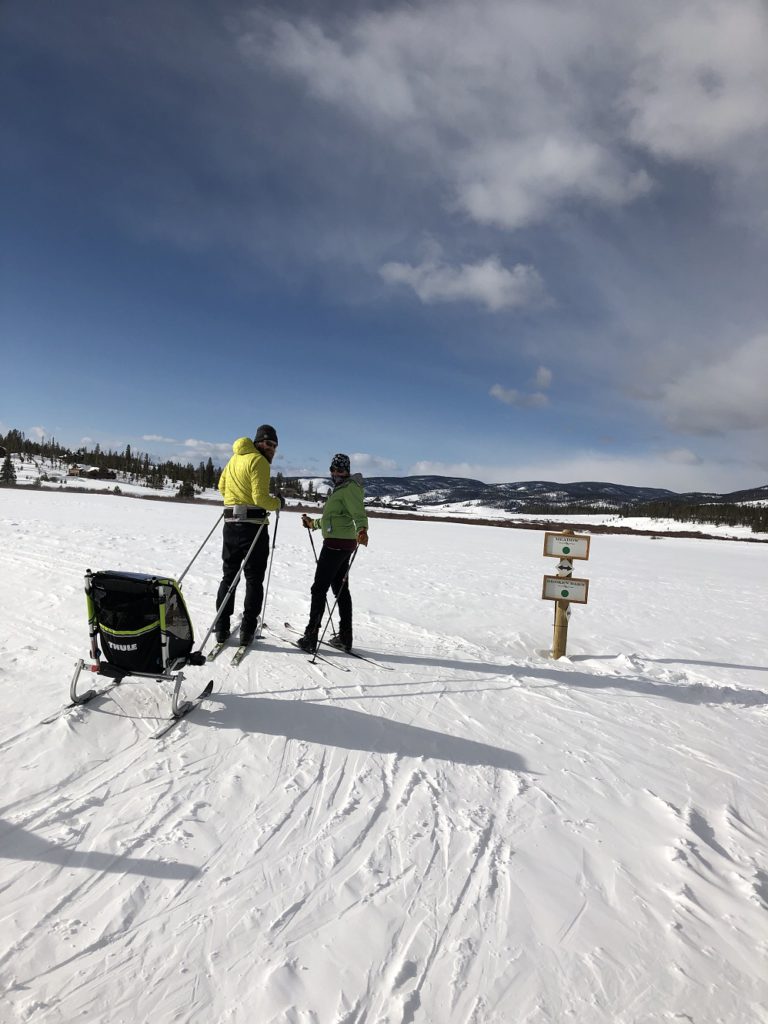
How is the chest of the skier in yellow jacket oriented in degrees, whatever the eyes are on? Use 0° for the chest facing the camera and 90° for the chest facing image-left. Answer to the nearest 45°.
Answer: approximately 225°

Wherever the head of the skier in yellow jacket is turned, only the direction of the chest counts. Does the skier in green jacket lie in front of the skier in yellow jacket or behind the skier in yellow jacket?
in front

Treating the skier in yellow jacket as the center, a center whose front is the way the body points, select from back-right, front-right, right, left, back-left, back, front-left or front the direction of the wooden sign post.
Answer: front-right
